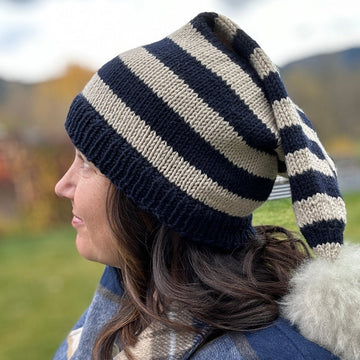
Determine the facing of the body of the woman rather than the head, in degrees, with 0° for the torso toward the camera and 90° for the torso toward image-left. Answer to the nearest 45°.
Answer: approximately 90°
